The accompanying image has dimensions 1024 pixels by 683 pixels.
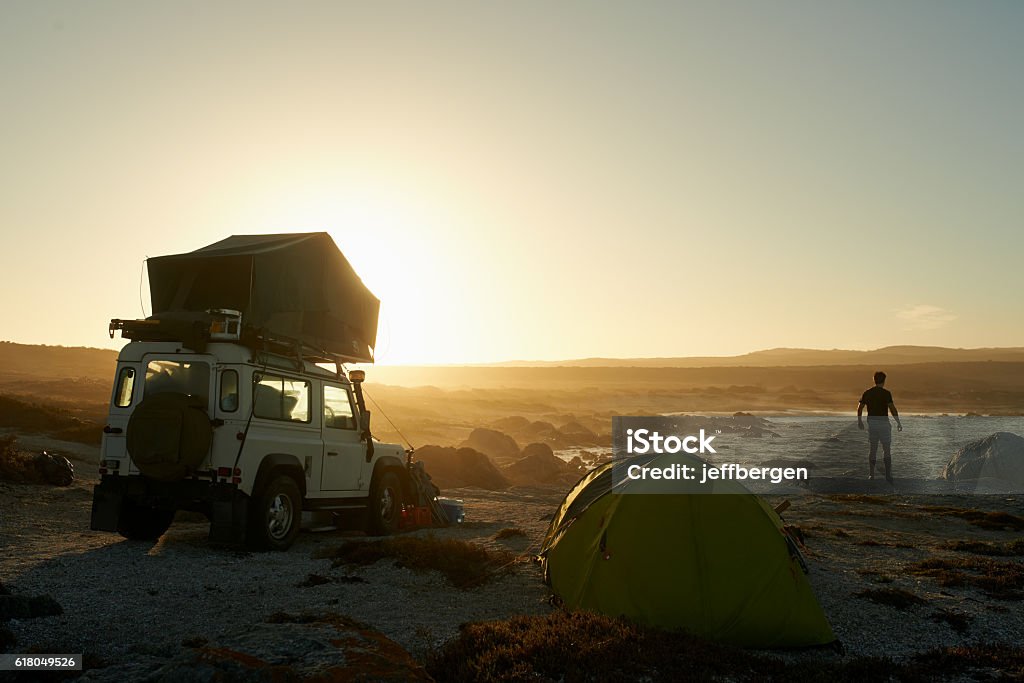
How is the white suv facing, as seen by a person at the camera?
facing away from the viewer and to the right of the viewer

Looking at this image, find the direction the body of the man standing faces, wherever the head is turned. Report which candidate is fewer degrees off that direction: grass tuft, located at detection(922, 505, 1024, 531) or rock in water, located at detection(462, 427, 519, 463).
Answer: the rock in water

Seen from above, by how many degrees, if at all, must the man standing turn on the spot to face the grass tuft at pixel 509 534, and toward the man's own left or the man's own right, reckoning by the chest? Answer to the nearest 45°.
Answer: approximately 135° to the man's own left

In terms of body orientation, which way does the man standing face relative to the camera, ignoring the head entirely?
away from the camera

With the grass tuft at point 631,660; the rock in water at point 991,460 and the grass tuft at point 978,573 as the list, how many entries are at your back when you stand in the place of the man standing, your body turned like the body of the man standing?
2

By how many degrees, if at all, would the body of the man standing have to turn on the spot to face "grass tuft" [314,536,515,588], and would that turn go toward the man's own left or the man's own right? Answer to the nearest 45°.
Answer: approximately 135° to the man's own left

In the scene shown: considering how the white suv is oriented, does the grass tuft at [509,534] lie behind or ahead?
ahead

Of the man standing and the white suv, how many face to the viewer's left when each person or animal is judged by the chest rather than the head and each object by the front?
0

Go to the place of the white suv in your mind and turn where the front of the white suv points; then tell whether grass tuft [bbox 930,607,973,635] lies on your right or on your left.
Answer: on your right

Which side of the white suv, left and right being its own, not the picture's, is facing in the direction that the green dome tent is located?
right

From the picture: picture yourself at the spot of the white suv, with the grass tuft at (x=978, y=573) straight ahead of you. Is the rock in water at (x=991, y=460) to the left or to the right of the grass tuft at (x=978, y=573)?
left

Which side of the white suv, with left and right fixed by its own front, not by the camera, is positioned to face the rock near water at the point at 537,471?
front
